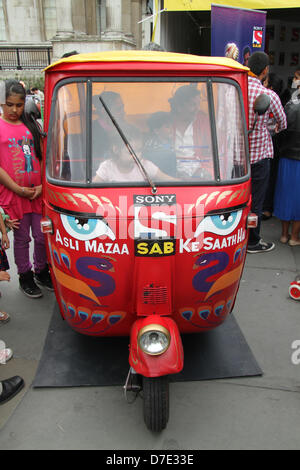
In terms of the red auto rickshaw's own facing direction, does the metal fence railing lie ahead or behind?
behind

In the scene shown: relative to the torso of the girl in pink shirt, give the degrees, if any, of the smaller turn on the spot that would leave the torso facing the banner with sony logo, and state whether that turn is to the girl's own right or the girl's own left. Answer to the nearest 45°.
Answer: approximately 90° to the girl's own left

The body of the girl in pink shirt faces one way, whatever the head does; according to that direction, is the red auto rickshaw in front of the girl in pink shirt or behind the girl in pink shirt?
in front

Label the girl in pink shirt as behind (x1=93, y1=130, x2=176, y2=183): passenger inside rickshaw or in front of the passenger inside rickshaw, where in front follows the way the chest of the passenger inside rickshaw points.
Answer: behind

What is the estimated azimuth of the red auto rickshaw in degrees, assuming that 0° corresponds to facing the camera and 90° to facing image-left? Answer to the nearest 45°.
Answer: approximately 0°

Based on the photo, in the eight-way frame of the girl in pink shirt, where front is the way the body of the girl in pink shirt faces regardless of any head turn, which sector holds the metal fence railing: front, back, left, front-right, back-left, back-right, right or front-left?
back-left

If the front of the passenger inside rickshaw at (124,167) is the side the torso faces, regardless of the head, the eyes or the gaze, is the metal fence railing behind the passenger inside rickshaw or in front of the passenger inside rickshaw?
behind

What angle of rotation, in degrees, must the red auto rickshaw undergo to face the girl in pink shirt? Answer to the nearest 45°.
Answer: approximately 135° to its right

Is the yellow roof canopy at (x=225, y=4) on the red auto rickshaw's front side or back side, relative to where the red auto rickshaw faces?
on the back side
